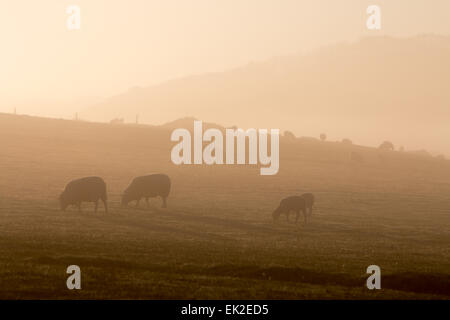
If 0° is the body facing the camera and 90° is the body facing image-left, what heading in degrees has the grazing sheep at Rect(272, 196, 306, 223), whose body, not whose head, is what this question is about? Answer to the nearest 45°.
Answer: approximately 90°

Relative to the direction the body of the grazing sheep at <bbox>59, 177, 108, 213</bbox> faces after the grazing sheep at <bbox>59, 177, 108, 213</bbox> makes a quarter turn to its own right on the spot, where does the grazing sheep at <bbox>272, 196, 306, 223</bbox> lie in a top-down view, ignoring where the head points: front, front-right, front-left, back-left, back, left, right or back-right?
right

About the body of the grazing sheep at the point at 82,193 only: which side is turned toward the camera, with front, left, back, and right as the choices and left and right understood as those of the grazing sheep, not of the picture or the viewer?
left
